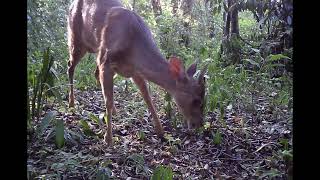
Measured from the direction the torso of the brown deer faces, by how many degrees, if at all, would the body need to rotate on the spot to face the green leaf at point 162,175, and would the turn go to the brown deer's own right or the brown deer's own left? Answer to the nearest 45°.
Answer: approximately 45° to the brown deer's own right

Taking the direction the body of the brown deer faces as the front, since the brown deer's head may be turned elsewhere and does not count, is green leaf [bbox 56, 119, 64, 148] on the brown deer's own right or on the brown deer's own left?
on the brown deer's own right

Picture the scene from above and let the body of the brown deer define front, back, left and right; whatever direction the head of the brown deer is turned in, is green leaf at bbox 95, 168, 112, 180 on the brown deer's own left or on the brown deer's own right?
on the brown deer's own right

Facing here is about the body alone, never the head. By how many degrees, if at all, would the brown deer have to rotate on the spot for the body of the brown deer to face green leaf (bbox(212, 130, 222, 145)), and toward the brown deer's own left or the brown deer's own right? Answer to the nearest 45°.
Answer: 0° — it already faces it

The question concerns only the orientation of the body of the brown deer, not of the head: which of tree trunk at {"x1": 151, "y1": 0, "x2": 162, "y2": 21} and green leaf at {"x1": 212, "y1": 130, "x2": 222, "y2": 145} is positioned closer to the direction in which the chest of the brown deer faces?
the green leaf

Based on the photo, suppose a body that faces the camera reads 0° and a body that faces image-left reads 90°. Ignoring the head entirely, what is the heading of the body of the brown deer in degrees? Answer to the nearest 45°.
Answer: approximately 315°
